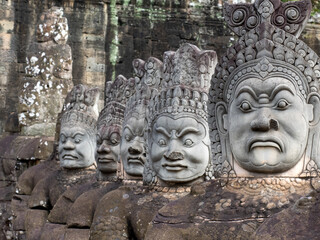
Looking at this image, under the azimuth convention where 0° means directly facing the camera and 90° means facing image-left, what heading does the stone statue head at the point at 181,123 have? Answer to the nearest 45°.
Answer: approximately 0°

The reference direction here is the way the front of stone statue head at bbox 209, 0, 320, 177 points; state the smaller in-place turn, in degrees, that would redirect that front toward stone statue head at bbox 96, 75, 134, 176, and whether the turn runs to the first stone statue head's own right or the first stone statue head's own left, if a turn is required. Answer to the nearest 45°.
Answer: approximately 135° to the first stone statue head's own right

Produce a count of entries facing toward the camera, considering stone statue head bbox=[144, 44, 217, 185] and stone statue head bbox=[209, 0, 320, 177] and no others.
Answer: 2

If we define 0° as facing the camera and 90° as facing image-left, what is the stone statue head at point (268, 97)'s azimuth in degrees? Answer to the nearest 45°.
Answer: approximately 0°

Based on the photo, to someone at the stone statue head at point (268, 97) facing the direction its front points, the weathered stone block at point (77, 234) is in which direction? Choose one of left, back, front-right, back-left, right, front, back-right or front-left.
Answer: back-right

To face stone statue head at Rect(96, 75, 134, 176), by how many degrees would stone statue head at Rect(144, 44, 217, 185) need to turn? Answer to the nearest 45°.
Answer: approximately 135° to its right

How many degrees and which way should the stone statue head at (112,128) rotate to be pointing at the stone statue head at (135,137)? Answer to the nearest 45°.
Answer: approximately 45° to its left

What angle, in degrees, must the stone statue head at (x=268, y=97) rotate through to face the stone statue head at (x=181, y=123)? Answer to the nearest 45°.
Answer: approximately 135° to its right

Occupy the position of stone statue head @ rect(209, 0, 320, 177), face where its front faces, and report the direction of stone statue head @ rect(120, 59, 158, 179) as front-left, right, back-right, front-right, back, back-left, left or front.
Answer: back-right
